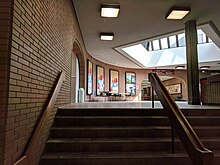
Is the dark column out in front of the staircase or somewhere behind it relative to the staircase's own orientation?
behind

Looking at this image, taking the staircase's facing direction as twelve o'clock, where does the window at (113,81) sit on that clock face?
The window is roughly at 6 o'clock from the staircase.

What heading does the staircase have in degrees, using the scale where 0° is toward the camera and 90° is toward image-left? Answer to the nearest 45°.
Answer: approximately 0°
